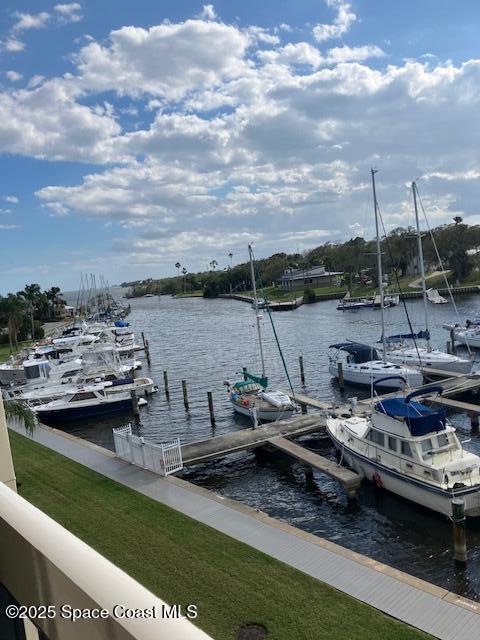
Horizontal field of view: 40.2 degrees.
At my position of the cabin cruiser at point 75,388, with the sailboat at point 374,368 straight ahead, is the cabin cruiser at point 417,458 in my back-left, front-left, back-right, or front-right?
front-right

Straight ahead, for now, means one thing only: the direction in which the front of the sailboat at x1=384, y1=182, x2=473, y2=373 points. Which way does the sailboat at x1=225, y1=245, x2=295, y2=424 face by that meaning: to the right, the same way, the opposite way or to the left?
the same way

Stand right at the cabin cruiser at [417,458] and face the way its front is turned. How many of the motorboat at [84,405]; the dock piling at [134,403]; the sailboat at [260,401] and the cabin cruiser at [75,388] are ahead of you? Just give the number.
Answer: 4
